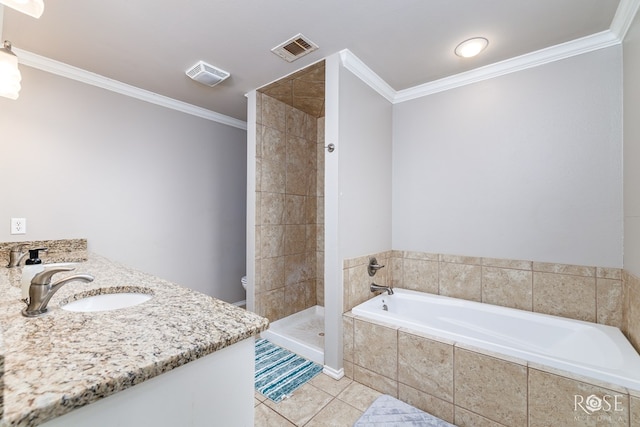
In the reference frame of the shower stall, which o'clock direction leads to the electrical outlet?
The electrical outlet is roughly at 1 o'clock from the shower stall.

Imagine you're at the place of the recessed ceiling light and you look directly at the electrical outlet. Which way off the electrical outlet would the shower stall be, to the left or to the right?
right

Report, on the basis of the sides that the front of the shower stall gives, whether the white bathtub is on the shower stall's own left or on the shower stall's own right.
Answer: on the shower stall's own left

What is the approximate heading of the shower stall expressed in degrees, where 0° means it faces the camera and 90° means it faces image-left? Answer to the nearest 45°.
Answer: approximately 45°

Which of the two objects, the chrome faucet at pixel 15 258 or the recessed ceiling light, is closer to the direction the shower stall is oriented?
the chrome faucet

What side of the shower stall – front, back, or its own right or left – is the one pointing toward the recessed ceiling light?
left

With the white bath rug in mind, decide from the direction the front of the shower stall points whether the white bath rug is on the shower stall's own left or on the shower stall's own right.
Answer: on the shower stall's own left

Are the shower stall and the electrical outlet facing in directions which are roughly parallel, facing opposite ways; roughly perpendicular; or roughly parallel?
roughly perpendicular
